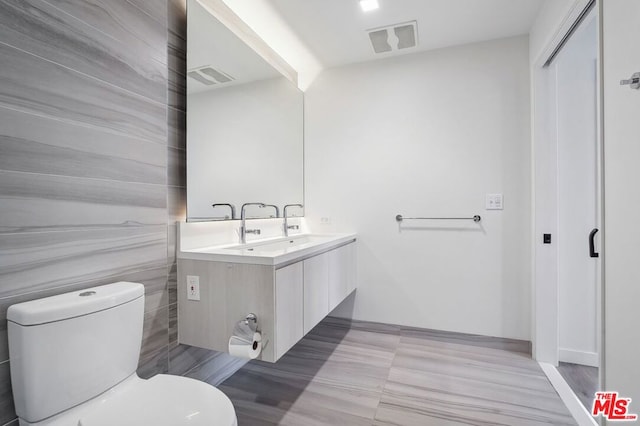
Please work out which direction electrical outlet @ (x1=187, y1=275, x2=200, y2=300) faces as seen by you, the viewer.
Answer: facing the viewer and to the left of the viewer

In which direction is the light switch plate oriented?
toward the camera

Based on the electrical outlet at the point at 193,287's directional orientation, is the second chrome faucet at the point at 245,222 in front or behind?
behind

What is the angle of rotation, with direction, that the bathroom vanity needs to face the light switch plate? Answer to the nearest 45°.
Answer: approximately 45° to its left

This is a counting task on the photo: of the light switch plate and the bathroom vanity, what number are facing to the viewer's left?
0

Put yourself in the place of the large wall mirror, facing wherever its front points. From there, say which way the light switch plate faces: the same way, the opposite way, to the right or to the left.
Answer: to the right

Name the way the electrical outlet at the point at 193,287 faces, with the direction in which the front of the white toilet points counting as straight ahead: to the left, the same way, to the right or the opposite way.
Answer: to the right

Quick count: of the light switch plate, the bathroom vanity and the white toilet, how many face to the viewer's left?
0

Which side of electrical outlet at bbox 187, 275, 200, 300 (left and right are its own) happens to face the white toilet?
front

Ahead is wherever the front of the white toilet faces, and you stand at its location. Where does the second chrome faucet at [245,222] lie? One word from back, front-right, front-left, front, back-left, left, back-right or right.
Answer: left

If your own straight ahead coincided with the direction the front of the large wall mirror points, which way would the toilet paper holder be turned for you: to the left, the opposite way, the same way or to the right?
to the right

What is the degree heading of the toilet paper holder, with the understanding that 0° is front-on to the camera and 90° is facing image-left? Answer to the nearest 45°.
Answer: approximately 45°

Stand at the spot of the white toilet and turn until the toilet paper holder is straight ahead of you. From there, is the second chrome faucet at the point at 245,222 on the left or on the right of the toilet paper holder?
left

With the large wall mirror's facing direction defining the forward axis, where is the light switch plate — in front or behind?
in front
